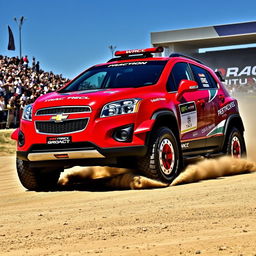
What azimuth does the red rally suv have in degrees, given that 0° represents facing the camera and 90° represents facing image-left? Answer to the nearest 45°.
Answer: approximately 45°

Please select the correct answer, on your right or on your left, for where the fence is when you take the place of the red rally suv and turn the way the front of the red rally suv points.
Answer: on your right
